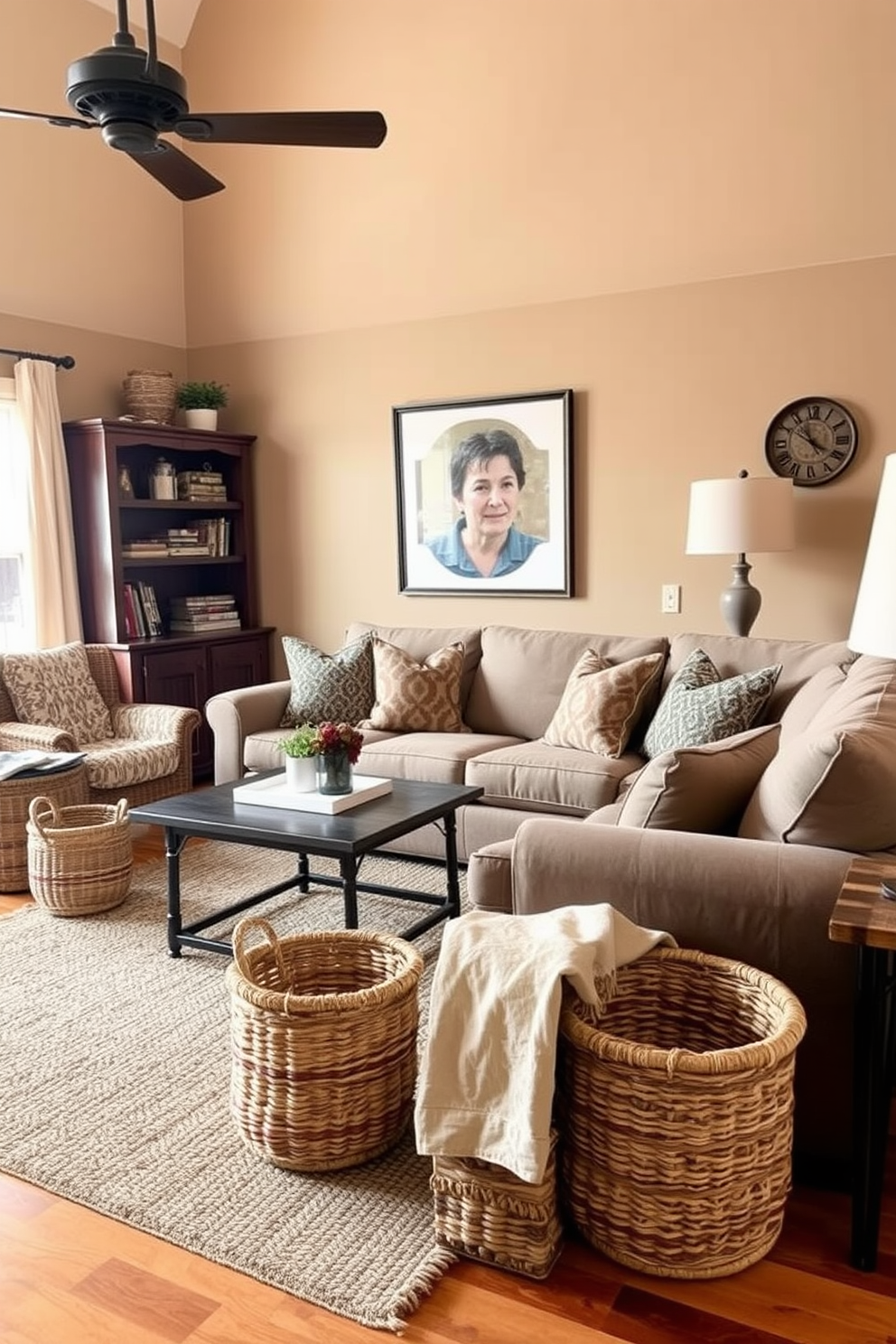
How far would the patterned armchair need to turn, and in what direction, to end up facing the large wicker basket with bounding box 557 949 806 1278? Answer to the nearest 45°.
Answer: approximately 45° to its right

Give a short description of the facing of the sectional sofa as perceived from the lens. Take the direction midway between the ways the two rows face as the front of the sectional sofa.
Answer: facing the viewer and to the left of the viewer

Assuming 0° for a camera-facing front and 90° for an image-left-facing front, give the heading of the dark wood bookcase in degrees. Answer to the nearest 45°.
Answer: approximately 315°

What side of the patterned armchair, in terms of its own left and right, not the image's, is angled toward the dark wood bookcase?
left

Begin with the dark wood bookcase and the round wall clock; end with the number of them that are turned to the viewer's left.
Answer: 0

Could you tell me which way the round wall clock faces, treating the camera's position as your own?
facing the viewer

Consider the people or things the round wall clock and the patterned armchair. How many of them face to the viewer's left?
0

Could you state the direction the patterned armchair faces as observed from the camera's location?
facing the viewer and to the right of the viewer

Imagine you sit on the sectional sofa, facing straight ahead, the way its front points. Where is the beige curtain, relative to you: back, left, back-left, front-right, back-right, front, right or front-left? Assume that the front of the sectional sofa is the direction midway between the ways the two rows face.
right

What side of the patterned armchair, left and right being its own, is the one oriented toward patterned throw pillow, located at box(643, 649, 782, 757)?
front
